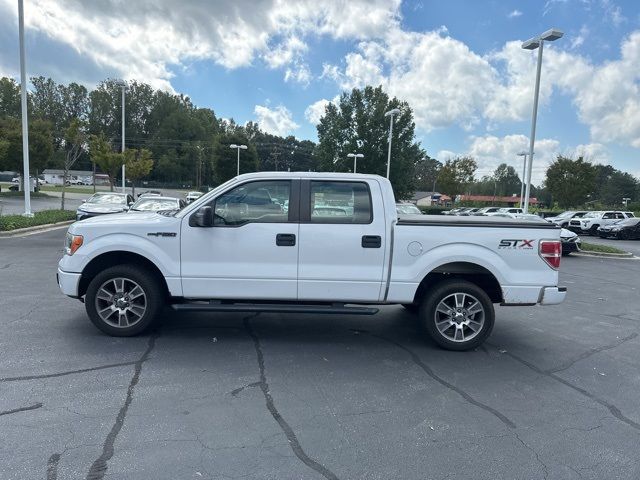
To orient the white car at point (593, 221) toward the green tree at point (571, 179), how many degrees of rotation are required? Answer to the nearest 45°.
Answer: approximately 135° to its right

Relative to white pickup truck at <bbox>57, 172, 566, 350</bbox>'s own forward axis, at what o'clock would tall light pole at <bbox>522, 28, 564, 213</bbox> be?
The tall light pole is roughly at 4 o'clock from the white pickup truck.

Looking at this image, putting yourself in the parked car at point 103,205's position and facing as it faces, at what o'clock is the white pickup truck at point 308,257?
The white pickup truck is roughly at 10 o'clock from the parked car.

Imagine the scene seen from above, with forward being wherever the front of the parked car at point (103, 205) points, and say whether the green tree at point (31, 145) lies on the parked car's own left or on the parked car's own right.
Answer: on the parked car's own right

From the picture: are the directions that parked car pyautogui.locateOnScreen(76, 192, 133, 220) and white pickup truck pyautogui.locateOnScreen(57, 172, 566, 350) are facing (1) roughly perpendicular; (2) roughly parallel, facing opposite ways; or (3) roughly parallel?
roughly perpendicular

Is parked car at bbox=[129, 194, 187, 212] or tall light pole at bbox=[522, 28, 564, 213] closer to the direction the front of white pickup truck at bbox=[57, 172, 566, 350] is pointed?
the parked car

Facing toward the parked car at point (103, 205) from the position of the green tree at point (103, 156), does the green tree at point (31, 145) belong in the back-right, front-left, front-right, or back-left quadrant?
back-right

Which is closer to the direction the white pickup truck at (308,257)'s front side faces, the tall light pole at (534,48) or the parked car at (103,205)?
the parked car

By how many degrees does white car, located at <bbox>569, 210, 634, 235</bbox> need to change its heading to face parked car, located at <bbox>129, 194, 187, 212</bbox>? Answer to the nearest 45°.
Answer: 0° — it already faces it

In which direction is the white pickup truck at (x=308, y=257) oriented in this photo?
to the viewer's left
